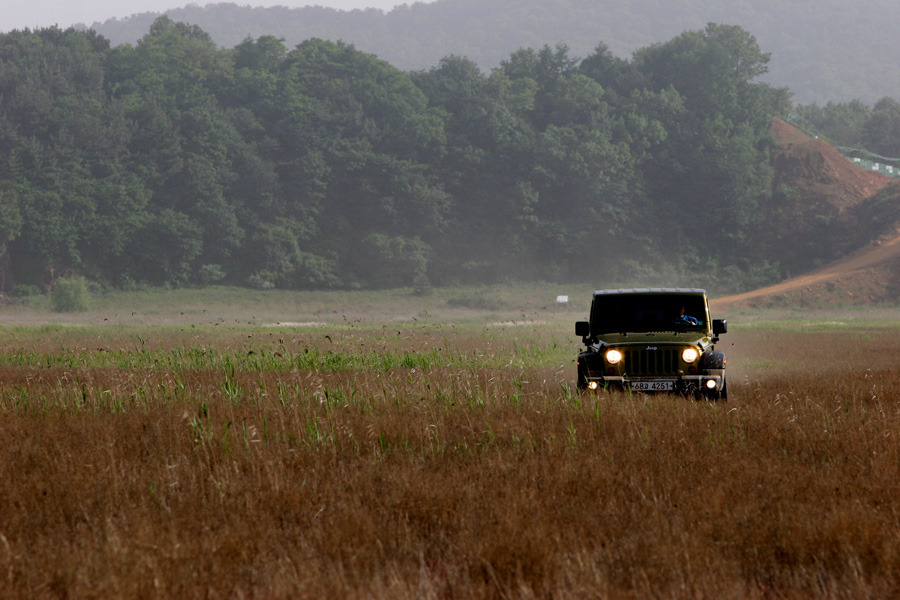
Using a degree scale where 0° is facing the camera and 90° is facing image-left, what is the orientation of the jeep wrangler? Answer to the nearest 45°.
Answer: approximately 0°
